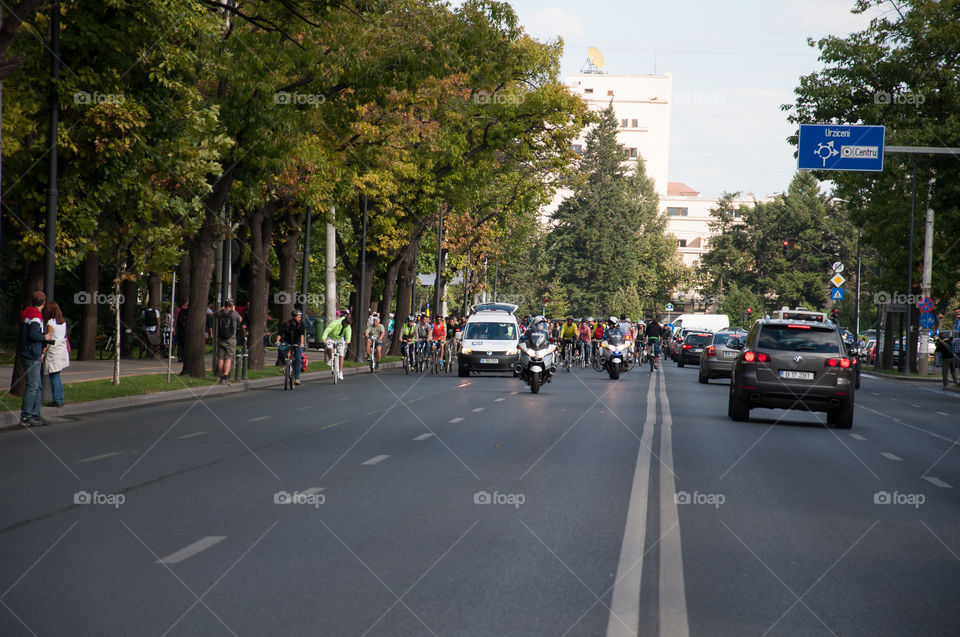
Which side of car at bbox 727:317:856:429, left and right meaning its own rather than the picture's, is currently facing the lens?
back

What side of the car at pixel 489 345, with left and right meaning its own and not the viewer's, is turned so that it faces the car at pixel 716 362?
left

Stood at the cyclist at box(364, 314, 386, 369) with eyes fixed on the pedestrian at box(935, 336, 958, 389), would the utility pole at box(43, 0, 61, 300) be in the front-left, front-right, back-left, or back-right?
back-right

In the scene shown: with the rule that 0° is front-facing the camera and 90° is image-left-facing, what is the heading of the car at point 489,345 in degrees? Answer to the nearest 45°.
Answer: approximately 0°

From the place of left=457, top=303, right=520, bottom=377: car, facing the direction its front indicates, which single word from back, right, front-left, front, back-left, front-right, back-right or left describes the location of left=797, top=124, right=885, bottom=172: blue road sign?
left

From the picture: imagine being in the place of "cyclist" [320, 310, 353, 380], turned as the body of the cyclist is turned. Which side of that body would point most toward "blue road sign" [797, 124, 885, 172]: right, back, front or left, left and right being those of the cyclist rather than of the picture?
left

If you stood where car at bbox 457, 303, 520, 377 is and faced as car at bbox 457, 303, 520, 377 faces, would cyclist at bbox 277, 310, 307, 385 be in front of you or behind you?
in front

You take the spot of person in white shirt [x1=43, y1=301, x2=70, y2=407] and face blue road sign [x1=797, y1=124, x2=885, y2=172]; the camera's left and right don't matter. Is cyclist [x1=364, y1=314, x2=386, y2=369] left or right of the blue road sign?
left
